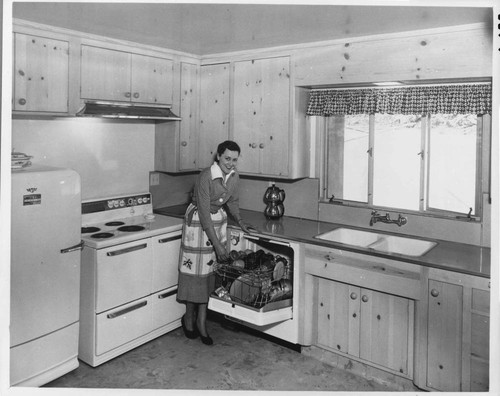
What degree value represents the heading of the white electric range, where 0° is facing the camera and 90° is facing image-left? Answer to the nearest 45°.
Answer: approximately 315°

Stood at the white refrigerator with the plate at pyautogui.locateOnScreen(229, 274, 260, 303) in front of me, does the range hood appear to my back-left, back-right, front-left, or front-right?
front-left

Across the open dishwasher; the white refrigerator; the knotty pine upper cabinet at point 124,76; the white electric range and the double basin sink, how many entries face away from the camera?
0

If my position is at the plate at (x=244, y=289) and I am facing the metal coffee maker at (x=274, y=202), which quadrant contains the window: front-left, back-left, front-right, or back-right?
front-right

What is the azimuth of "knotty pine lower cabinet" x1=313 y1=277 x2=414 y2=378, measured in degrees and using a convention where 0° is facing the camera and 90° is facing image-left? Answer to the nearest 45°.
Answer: approximately 45°

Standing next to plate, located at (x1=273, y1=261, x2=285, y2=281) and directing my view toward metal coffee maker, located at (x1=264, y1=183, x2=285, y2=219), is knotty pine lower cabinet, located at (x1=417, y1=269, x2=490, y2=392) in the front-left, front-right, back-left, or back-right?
back-right

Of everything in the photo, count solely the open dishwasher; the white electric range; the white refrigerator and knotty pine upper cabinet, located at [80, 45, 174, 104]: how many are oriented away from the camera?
0

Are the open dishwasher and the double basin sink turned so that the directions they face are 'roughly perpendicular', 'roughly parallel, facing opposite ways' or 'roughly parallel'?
roughly parallel

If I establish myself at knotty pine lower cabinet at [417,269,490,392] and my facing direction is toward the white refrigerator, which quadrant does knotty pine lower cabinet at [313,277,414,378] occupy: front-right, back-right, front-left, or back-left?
front-right

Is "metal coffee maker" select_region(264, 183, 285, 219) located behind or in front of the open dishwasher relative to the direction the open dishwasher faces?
behind

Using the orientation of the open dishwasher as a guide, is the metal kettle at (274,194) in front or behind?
behind

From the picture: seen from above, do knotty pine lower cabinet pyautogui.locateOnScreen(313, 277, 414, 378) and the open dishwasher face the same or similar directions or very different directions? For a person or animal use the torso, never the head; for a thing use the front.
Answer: same or similar directions
